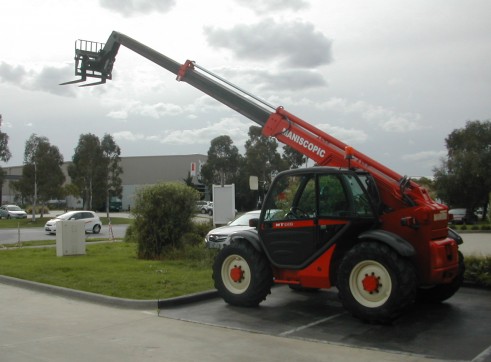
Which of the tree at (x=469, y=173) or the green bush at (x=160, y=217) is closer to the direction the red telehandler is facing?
the green bush

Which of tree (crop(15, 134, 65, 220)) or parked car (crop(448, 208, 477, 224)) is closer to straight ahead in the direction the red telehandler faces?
the tree

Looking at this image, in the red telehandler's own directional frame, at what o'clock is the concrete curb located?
The concrete curb is roughly at 11 o'clock from the red telehandler.

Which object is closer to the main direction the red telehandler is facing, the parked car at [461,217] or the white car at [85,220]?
the white car

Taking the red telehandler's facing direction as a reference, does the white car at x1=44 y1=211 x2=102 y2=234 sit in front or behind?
in front

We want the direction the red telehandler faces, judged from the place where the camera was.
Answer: facing away from the viewer and to the left of the viewer

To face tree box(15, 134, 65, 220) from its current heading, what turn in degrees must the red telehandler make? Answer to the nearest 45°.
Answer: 0° — it already faces it

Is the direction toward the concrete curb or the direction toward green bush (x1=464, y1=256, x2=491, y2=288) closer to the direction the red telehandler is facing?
the concrete curb

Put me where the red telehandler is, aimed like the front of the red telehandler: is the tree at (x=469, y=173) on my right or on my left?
on my right

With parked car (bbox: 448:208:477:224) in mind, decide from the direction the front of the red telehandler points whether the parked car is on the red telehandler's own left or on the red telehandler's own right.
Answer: on the red telehandler's own right

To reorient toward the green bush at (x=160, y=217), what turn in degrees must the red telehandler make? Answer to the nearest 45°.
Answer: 0° — it already faces it

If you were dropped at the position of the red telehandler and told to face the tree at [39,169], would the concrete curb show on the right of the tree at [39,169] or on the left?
left

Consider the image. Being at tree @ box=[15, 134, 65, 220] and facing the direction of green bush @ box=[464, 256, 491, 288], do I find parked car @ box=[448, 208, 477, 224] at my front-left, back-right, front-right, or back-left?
front-left
